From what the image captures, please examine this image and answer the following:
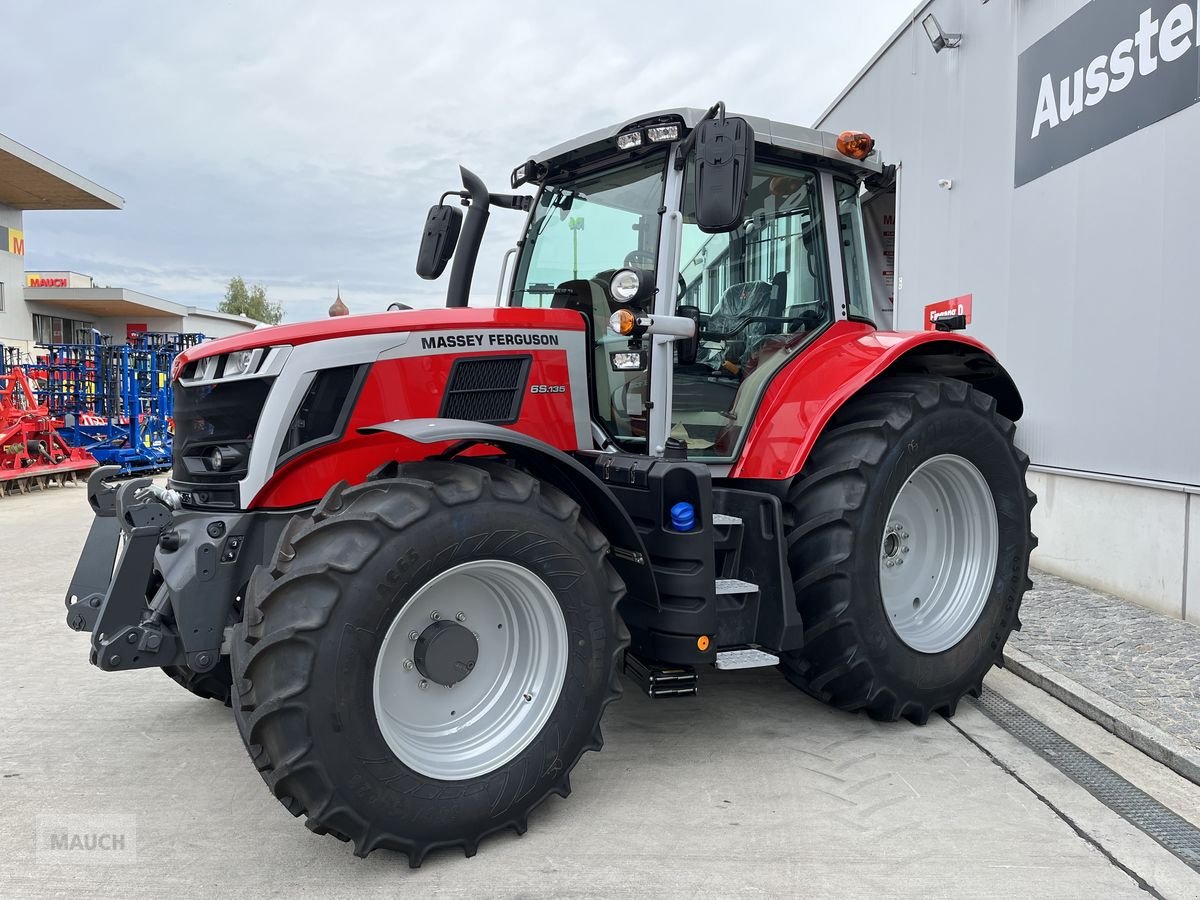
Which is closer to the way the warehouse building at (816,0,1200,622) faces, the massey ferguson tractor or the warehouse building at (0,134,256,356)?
the massey ferguson tractor

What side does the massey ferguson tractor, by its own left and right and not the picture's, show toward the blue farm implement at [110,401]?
right

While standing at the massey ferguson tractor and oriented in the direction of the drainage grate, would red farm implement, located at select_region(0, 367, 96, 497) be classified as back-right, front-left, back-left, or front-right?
back-left

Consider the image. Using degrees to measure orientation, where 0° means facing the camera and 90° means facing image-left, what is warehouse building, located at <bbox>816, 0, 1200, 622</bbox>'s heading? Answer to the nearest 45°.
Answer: approximately 45°

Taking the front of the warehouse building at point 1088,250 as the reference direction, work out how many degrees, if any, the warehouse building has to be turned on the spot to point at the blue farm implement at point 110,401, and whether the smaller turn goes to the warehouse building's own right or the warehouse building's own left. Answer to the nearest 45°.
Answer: approximately 45° to the warehouse building's own right

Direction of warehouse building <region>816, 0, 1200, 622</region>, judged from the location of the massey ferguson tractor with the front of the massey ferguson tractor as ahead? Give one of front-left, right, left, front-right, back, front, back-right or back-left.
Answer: back

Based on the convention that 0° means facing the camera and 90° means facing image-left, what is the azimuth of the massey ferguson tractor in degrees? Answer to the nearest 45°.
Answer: approximately 45°
